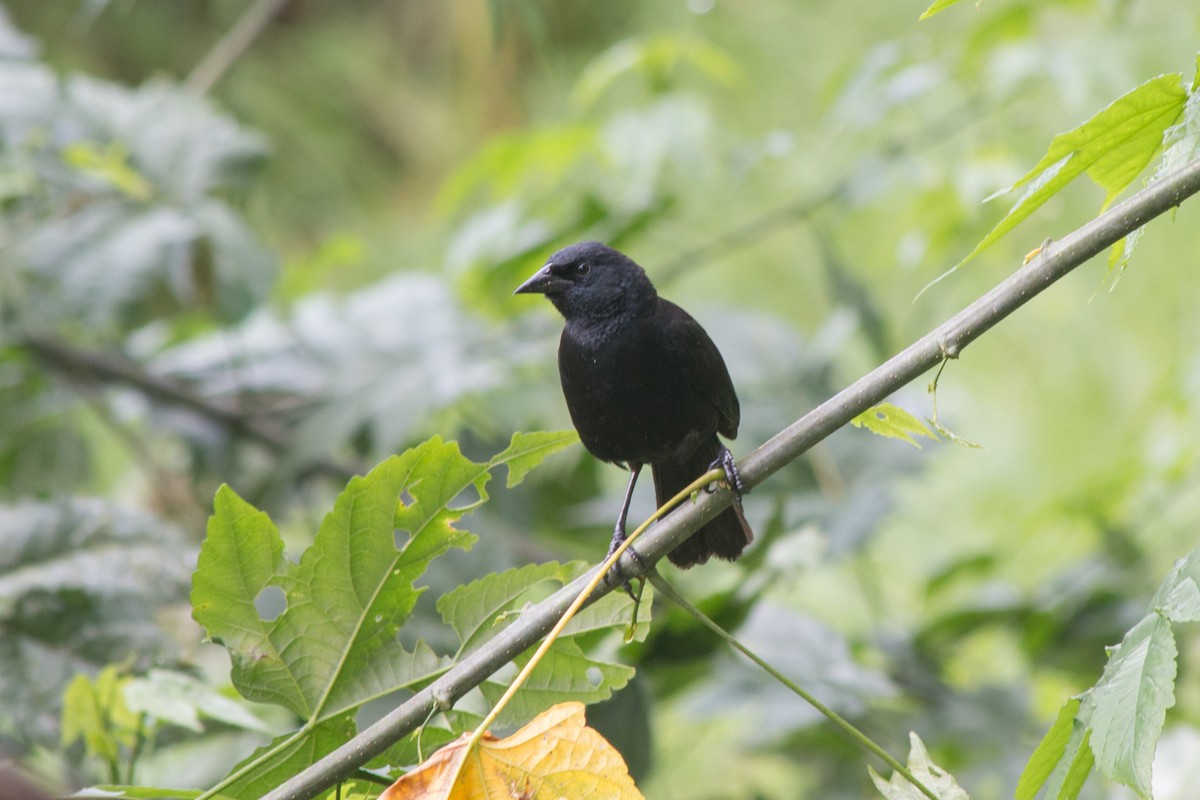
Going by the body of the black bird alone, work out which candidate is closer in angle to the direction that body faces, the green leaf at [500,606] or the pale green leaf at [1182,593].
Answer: the green leaf

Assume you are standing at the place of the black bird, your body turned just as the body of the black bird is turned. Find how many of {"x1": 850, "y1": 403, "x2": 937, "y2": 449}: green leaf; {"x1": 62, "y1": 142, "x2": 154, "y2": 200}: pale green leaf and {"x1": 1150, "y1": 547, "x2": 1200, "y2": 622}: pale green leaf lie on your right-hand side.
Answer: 1

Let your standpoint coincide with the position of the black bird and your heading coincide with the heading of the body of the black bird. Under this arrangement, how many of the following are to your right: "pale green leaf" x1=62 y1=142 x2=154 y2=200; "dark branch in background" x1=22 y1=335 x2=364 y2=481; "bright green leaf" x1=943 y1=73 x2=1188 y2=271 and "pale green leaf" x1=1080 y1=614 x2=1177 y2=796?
2

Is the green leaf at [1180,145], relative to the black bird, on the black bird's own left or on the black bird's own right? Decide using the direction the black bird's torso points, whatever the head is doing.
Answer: on the black bird's own left

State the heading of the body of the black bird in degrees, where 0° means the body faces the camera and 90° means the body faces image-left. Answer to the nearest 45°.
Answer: approximately 45°

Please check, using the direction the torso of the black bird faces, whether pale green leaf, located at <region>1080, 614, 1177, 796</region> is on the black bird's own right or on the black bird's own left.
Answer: on the black bird's own left

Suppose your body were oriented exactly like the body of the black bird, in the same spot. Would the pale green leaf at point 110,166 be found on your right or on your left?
on your right

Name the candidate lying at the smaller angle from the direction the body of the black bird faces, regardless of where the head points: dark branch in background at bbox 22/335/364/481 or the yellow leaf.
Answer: the yellow leaf

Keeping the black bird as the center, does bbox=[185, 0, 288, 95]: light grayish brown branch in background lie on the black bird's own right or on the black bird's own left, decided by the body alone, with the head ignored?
on the black bird's own right

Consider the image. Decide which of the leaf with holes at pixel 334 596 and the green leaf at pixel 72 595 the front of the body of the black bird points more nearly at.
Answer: the leaf with holes

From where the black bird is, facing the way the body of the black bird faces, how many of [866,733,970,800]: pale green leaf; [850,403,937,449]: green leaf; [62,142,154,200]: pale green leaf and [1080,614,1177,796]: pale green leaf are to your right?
1

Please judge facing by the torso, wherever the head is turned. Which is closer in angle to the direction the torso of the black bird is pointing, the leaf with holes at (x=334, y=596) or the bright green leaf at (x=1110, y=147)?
the leaf with holes

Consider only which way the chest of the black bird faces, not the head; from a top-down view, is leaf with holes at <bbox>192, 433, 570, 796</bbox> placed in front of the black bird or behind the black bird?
in front

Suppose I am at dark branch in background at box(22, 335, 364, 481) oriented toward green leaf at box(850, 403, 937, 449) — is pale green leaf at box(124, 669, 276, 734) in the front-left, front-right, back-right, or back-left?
front-right
